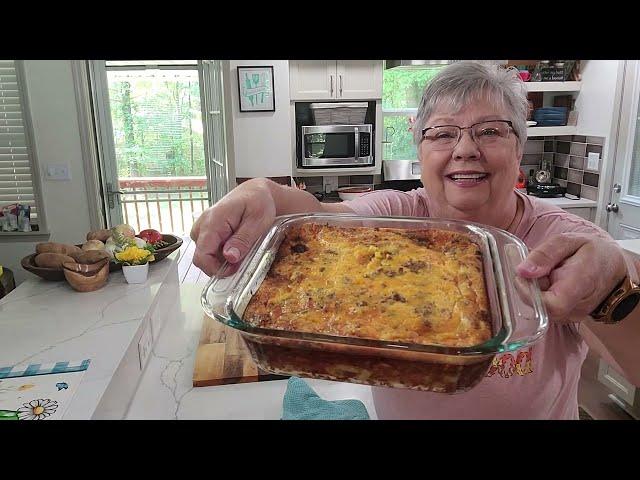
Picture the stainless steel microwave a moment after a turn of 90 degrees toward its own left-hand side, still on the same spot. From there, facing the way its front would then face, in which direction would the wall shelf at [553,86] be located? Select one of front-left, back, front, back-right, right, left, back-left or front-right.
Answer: front

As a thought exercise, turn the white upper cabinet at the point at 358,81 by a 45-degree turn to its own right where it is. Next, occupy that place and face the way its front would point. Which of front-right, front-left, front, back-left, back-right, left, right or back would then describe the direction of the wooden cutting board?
front-left

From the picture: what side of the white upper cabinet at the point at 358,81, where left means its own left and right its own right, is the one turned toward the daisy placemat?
front

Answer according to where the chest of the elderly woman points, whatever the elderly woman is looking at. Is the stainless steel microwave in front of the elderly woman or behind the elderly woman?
behind

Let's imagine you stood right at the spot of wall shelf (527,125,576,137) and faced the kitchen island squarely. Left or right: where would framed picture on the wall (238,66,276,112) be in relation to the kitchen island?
right

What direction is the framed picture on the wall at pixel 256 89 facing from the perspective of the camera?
toward the camera

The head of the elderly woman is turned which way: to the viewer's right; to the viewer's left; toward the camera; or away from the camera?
toward the camera

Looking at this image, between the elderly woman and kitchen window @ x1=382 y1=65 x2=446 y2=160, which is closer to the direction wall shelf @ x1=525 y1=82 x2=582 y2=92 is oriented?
the elderly woman

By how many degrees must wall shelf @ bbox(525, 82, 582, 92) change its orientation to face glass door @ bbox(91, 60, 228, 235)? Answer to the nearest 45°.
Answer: approximately 90° to its right

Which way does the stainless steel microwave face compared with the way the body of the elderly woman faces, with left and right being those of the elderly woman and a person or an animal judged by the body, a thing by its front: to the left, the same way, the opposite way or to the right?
the same way

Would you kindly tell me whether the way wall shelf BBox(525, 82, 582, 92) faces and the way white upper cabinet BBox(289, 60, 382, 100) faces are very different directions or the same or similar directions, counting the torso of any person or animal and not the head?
same or similar directions

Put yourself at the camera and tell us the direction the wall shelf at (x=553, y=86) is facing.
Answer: facing the viewer

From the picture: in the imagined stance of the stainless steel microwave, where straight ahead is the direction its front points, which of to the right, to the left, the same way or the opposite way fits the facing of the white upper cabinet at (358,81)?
the same way

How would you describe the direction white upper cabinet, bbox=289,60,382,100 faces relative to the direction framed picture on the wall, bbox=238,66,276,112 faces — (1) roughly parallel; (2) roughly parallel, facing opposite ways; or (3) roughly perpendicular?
roughly parallel

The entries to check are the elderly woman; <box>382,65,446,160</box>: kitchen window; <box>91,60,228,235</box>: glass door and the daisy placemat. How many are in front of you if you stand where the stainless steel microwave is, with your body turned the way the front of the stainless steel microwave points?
2

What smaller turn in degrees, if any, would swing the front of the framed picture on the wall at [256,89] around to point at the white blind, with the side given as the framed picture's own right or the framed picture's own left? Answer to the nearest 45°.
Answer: approximately 90° to the framed picture's own right

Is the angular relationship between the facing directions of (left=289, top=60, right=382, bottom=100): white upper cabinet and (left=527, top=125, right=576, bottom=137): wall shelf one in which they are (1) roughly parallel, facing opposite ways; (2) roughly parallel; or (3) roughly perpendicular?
roughly parallel

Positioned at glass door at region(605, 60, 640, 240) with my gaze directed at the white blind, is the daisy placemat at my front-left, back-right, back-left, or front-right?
front-left

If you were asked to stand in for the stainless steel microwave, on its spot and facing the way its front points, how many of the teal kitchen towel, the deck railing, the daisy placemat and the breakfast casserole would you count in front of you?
3

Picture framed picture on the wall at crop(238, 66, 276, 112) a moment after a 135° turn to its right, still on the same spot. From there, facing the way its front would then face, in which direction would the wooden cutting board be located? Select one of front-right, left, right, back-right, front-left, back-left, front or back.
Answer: back-left

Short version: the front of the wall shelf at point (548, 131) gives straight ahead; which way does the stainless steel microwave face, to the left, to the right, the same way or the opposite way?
the same way

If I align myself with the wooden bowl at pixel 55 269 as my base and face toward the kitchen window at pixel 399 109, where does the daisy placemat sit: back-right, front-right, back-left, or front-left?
back-right
